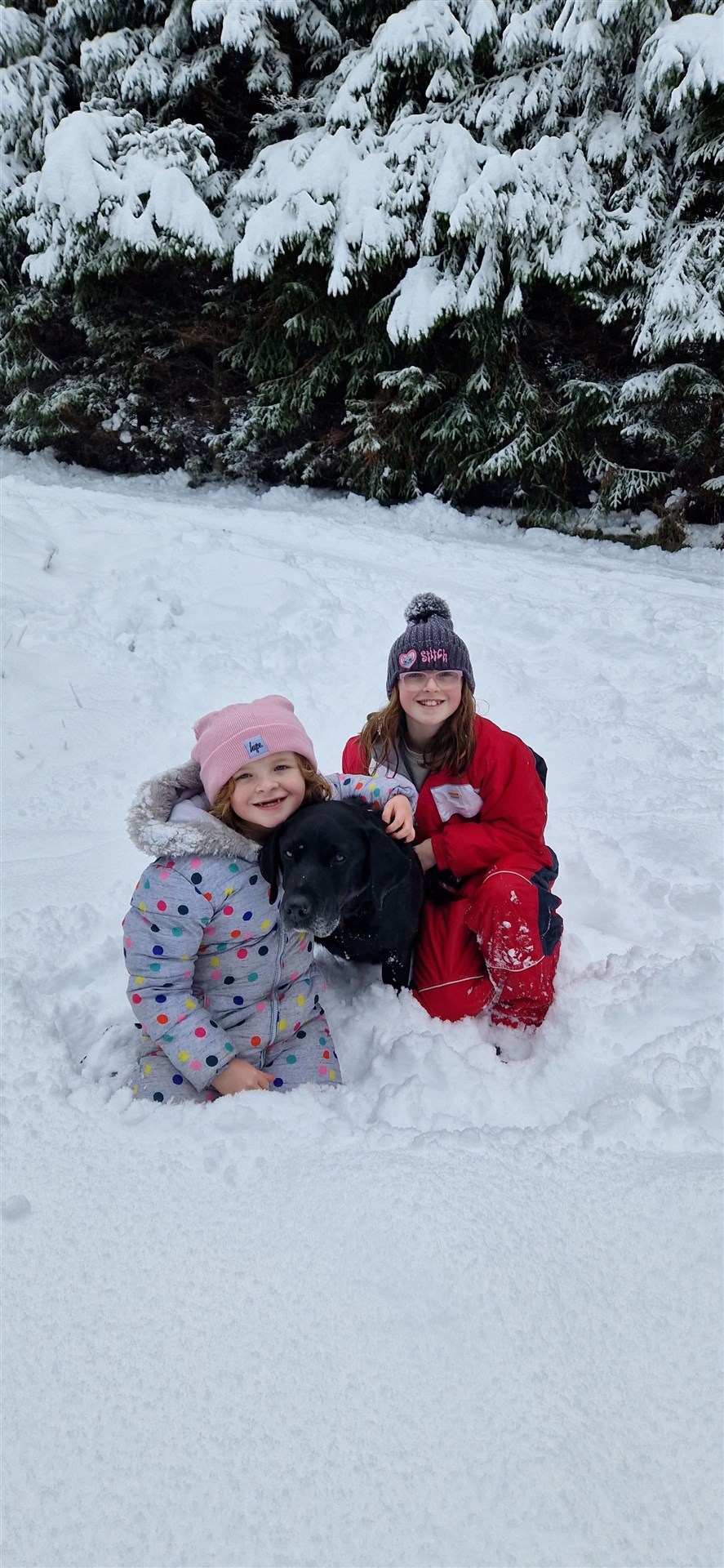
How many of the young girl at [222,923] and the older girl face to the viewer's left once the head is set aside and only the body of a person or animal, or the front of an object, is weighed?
0

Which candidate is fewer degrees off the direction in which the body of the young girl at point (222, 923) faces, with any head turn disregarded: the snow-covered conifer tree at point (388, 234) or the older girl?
the older girl

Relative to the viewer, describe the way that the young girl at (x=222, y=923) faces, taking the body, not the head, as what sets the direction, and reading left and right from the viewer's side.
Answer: facing the viewer and to the right of the viewer

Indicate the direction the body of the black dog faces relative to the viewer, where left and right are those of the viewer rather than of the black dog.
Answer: facing the viewer and to the left of the viewer

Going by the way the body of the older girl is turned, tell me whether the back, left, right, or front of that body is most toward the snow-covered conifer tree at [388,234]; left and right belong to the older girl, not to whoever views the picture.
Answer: back

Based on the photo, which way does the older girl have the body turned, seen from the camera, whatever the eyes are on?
toward the camera

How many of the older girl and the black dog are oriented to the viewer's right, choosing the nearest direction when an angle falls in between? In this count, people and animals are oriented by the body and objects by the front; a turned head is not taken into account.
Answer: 0

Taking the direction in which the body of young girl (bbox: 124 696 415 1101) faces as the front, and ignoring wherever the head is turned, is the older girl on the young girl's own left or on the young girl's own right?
on the young girl's own left

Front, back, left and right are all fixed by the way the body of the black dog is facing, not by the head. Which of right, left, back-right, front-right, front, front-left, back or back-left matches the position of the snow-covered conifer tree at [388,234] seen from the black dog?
back-right
